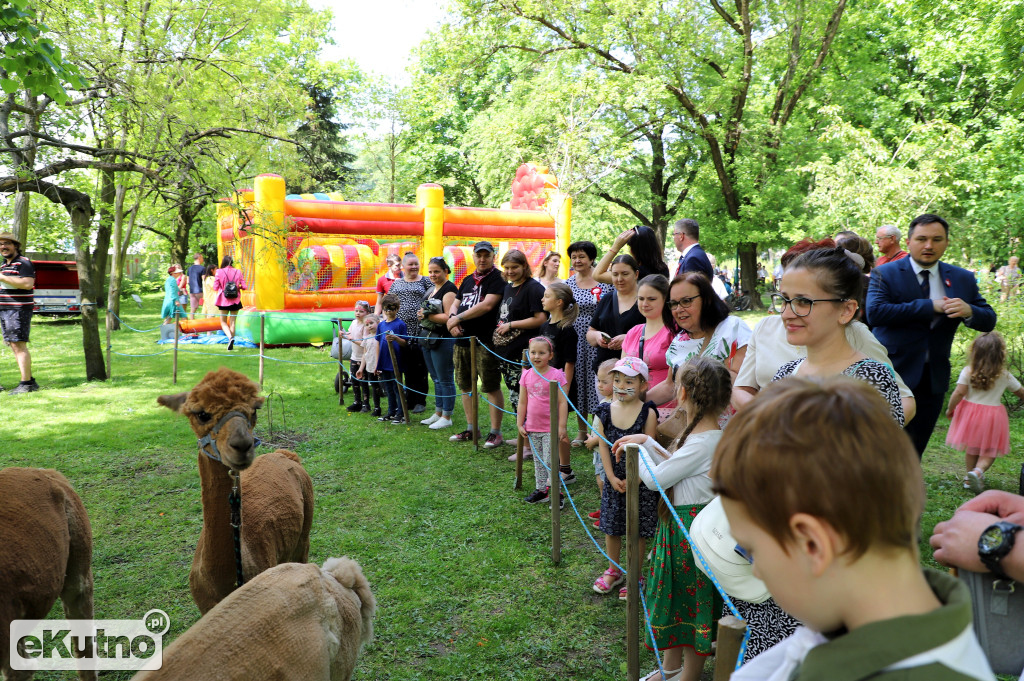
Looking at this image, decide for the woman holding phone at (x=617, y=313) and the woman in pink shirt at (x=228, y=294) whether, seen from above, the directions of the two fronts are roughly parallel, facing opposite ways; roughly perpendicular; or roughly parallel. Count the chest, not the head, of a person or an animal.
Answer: roughly perpendicular

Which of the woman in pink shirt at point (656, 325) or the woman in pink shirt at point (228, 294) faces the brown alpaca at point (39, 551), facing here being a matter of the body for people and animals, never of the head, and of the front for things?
the woman in pink shirt at point (656, 325)

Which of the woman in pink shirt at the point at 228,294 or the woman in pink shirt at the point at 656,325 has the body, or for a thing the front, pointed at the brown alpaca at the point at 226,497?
the woman in pink shirt at the point at 656,325

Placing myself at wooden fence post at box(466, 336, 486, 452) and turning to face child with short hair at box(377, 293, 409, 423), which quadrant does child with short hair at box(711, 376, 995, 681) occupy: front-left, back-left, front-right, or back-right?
back-left

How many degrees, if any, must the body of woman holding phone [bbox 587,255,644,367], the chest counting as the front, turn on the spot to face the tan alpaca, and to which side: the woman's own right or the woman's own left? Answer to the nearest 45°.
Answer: approximately 45° to the woman's own left

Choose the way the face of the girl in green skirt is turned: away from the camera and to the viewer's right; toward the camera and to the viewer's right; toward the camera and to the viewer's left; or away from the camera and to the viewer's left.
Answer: away from the camera and to the viewer's left

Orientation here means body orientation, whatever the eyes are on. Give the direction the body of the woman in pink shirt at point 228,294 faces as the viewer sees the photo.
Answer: away from the camera

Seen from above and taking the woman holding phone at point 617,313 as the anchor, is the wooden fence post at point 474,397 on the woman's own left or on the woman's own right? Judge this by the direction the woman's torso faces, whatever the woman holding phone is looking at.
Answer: on the woman's own right

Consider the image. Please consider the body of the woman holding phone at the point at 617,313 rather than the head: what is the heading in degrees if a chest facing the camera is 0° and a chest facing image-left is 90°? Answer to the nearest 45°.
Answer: approximately 45°
